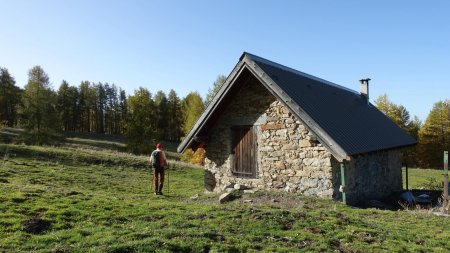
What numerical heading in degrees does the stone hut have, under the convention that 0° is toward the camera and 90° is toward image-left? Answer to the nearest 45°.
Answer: approximately 45°

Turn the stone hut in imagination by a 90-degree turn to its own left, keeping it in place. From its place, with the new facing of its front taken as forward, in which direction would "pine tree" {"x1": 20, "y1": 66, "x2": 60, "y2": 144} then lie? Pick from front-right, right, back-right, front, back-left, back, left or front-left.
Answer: back

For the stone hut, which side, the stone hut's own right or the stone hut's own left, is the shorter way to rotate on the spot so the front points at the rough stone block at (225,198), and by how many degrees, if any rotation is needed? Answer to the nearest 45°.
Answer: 0° — it already faces it
